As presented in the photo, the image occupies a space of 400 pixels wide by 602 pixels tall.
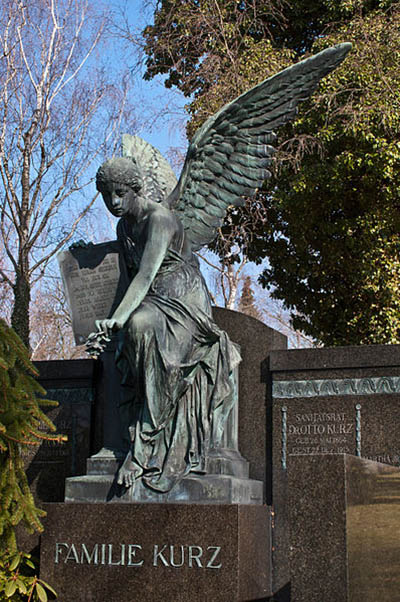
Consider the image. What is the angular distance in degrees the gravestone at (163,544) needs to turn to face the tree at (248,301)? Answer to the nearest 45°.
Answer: approximately 180°

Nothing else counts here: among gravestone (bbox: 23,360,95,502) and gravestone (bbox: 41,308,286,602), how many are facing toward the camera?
2

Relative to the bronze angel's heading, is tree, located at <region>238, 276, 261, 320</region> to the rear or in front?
to the rear

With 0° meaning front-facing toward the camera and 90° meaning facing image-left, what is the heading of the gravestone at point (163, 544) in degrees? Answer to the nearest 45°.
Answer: approximately 0°

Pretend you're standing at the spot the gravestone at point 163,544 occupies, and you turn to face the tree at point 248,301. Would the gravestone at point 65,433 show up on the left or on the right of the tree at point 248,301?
left

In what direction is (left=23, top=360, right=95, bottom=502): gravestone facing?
toward the camera

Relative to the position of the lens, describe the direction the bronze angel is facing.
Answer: facing the viewer and to the left of the viewer

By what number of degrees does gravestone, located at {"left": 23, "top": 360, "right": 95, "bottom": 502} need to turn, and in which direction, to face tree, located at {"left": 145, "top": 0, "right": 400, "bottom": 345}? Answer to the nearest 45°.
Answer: approximately 135° to its left

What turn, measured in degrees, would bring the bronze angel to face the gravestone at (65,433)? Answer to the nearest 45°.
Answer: approximately 90° to its right
